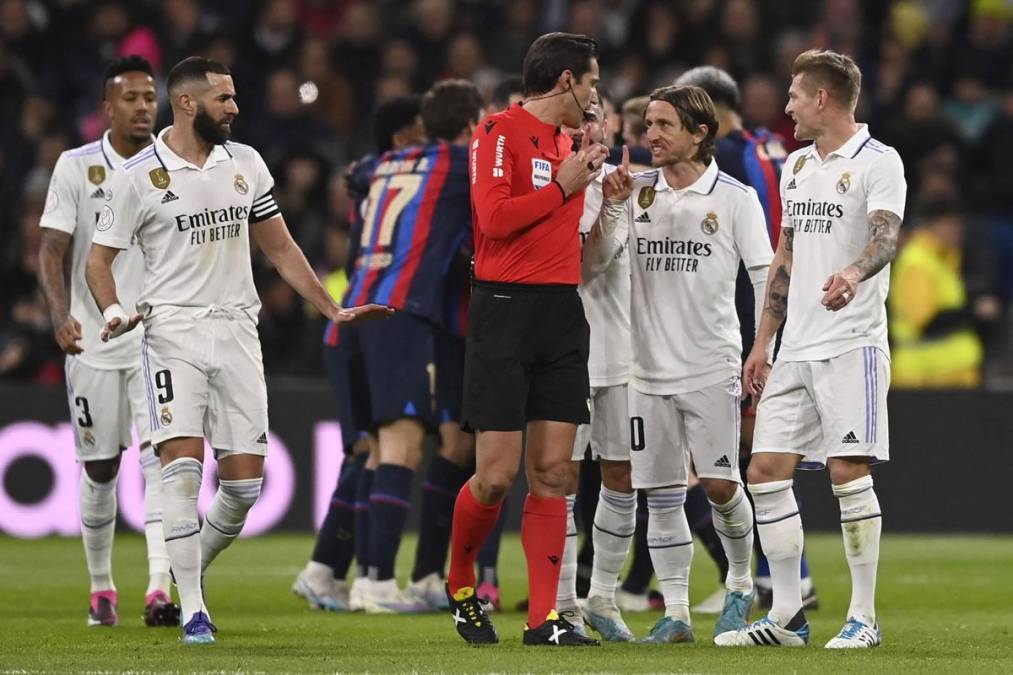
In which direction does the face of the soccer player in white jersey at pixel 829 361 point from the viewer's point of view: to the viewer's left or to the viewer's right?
to the viewer's left

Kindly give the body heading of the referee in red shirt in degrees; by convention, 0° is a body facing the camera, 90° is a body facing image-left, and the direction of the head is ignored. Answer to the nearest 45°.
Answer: approximately 315°

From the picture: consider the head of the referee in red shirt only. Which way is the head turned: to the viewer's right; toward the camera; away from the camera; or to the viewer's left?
to the viewer's right

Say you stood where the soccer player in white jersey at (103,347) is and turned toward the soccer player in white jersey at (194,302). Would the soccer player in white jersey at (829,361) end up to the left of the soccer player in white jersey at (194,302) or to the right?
left

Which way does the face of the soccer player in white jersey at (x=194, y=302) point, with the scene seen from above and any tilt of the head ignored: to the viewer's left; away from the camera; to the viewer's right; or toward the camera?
to the viewer's right

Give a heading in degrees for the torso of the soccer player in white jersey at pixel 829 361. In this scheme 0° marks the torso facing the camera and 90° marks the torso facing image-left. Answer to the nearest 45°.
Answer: approximately 45°

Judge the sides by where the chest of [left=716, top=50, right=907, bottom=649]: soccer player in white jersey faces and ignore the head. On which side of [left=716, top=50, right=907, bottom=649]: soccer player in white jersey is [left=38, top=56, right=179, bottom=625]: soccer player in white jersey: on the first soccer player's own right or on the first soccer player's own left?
on the first soccer player's own right
